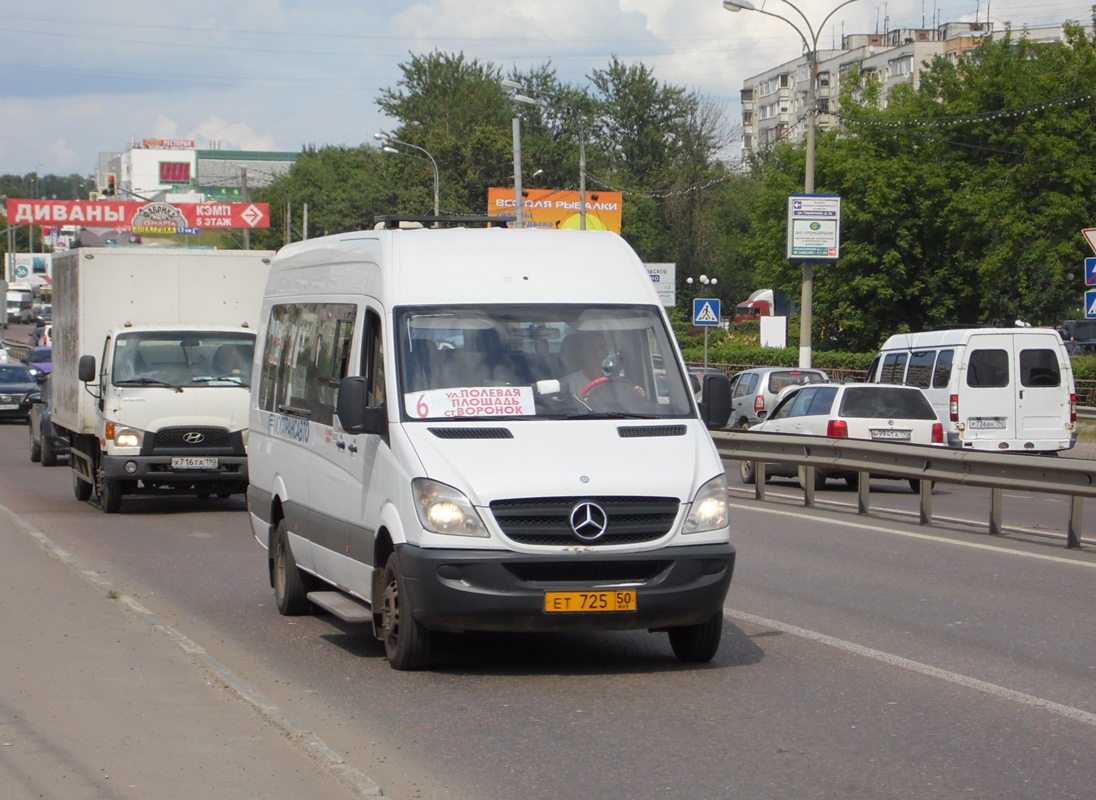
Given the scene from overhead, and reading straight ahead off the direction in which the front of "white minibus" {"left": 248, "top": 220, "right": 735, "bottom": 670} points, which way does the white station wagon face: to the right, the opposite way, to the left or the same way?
the opposite way

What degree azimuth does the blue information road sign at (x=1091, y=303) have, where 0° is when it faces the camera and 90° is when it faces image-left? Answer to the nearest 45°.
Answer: approximately 0°

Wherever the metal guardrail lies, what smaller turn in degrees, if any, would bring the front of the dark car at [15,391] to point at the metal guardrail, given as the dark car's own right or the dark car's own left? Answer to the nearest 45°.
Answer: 0° — it already faces it

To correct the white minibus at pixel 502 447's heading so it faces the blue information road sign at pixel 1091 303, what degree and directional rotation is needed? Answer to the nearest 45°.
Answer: approximately 90° to its left

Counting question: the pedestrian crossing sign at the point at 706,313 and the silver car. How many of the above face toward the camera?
1

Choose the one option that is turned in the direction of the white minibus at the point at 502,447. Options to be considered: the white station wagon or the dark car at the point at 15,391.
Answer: the dark car

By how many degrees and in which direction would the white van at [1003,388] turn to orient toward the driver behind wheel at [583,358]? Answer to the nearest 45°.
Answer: approximately 135° to its left

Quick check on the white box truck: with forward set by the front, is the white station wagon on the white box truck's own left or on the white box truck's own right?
on the white box truck's own left

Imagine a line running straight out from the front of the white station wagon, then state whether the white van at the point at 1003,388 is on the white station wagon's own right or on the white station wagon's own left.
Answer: on the white station wagon's own right

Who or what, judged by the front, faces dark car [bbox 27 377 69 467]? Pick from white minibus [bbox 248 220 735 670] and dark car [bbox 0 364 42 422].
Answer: dark car [bbox 0 364 42 422]

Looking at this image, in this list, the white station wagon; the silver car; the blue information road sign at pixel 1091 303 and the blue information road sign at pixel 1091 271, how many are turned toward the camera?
2

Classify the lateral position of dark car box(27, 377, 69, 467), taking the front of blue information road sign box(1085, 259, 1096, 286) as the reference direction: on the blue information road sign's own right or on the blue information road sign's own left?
on the blue information road sign's own right
